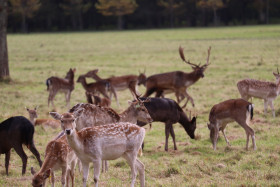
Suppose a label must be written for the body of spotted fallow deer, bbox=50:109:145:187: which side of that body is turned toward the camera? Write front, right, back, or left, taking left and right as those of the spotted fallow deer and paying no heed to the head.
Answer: left

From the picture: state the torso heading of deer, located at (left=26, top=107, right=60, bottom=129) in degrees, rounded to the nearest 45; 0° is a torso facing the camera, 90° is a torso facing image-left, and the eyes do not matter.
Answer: approximately 90°

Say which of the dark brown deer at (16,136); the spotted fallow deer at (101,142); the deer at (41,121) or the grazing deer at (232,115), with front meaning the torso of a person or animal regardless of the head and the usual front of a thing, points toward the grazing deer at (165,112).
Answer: the grazing deer at (232,115)

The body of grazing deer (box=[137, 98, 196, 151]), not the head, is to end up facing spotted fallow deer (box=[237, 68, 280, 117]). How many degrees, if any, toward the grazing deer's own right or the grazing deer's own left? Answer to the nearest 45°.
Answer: approximately 45° to the grazing deer's own left

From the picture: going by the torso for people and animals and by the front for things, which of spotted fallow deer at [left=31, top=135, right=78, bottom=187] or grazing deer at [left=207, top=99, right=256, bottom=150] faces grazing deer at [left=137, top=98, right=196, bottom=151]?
grazing deer at [left=207, top=99, right=256, bottom=150]

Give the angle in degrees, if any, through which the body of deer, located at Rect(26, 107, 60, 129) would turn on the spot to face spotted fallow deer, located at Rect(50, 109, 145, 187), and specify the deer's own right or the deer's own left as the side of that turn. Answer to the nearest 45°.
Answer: approximately 90° to the deer's own left

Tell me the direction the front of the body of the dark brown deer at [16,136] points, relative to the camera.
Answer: to the viewer's left

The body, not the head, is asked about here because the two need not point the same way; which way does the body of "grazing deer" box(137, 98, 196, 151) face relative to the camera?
to the viewer's right

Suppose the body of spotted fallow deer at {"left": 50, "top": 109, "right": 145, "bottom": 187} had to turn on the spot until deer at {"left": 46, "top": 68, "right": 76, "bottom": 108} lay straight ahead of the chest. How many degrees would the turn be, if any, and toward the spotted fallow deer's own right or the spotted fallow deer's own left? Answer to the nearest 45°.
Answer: approximately 90° to the spotted fallow deer's own right

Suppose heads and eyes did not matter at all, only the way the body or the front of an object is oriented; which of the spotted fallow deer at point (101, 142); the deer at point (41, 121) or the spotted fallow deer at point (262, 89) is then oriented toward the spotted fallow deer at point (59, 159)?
the spotted fallow deer at point (101, 142)
